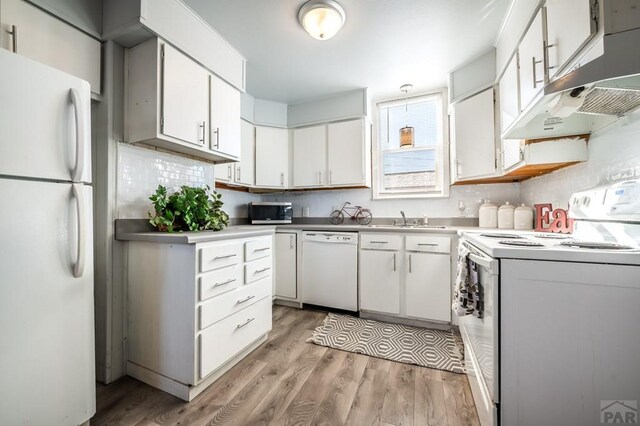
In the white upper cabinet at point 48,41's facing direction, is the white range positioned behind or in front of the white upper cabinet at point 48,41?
in front

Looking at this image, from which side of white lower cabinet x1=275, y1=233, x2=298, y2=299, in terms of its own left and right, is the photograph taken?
front

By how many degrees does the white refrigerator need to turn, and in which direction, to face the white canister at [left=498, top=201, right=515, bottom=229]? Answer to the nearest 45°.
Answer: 0° — it already faces it

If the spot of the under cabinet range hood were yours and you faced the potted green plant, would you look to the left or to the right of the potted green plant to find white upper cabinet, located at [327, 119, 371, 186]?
right

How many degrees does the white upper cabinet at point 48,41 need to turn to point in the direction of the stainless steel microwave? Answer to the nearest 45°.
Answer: approximately 45° to its left

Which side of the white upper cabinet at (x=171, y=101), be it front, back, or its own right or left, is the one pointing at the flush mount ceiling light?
front

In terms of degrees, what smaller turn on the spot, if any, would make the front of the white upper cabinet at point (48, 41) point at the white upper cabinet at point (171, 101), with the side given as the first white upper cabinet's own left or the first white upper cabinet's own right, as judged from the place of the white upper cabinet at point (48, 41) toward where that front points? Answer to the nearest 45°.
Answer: approximately 45° to the first white upper cabinet's own left

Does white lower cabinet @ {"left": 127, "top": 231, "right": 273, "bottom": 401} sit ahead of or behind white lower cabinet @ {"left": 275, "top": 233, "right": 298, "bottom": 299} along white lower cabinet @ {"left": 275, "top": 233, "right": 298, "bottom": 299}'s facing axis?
ahead

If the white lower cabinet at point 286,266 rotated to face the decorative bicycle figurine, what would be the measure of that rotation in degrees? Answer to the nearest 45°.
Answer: approximately 90° to its left

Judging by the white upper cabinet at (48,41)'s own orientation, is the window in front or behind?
in front

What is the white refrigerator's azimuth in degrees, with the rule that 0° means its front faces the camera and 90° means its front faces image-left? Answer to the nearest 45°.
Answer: approximately 315°

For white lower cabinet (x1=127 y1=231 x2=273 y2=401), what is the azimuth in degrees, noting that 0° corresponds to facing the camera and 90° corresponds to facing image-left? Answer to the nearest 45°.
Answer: approximately 315°

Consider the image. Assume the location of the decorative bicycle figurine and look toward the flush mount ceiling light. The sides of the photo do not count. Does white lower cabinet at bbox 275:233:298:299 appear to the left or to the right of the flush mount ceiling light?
right

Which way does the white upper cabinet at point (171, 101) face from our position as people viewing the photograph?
facing the viewer and to the right of the viewer

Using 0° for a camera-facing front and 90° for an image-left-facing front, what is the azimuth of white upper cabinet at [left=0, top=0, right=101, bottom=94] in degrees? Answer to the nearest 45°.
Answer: approximately 315°
